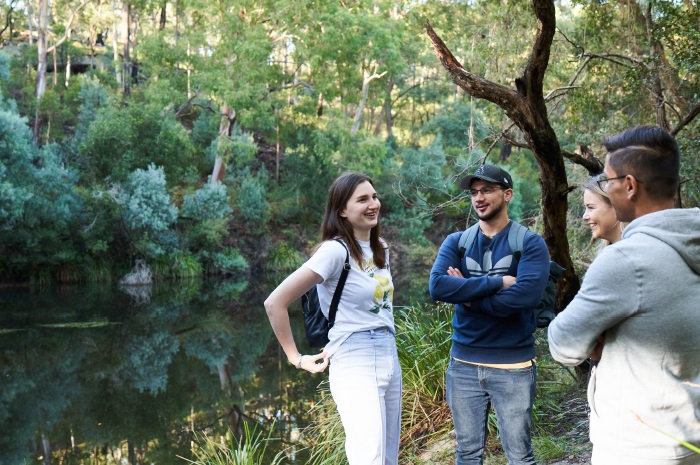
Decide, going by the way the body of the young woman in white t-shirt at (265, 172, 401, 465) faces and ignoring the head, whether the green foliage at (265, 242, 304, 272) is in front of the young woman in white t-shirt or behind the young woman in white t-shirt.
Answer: behind

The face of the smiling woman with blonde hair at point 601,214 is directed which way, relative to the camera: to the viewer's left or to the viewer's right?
to the viewer's left

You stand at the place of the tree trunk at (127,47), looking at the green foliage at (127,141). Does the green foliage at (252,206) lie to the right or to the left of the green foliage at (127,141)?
left

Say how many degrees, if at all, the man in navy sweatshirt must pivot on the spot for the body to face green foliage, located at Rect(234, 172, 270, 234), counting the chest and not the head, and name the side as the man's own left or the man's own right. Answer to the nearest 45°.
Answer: approximately 180°

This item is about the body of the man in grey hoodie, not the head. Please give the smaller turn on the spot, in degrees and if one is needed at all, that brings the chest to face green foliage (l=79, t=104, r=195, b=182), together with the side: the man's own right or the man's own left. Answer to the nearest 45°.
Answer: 0° — they already face it

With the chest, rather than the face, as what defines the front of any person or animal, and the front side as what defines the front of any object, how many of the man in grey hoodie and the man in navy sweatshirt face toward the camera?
1

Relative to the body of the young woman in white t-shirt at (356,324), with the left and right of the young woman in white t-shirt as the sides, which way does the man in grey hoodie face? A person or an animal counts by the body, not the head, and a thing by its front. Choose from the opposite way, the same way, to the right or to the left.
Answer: the opposite way
